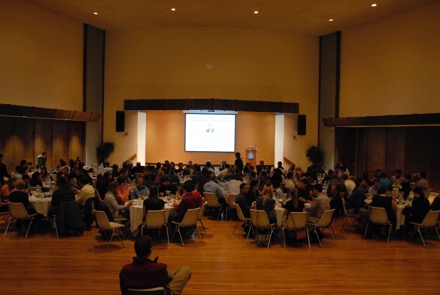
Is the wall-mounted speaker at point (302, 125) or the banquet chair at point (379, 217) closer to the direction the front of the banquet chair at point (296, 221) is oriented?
the wall-mounted speaker

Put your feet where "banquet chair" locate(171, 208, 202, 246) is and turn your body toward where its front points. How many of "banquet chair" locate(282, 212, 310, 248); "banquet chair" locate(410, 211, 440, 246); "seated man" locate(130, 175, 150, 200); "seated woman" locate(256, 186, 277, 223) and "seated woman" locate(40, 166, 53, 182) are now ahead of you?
2

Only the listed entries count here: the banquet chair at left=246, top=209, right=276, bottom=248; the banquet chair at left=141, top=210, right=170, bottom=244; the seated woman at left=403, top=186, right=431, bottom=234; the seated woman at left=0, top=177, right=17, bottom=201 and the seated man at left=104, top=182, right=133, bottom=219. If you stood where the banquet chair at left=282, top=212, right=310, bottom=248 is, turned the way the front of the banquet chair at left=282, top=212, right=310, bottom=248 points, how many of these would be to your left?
4

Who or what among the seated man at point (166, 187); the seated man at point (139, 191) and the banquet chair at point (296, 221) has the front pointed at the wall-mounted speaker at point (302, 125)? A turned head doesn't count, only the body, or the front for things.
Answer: the banquet chair

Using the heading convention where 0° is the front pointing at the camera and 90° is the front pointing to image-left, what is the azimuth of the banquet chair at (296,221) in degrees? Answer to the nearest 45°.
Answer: approximately 180°

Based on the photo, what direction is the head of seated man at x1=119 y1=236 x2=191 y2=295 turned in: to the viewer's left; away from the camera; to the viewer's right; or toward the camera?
away from the camera

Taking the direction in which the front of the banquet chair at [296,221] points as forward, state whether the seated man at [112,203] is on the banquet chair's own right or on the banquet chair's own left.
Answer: on the banquet chair's own left

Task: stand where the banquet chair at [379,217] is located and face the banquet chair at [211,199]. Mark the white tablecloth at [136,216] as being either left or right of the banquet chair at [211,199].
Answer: left

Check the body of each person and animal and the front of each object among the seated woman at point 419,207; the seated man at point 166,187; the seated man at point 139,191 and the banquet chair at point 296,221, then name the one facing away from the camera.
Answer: the banquet chair
